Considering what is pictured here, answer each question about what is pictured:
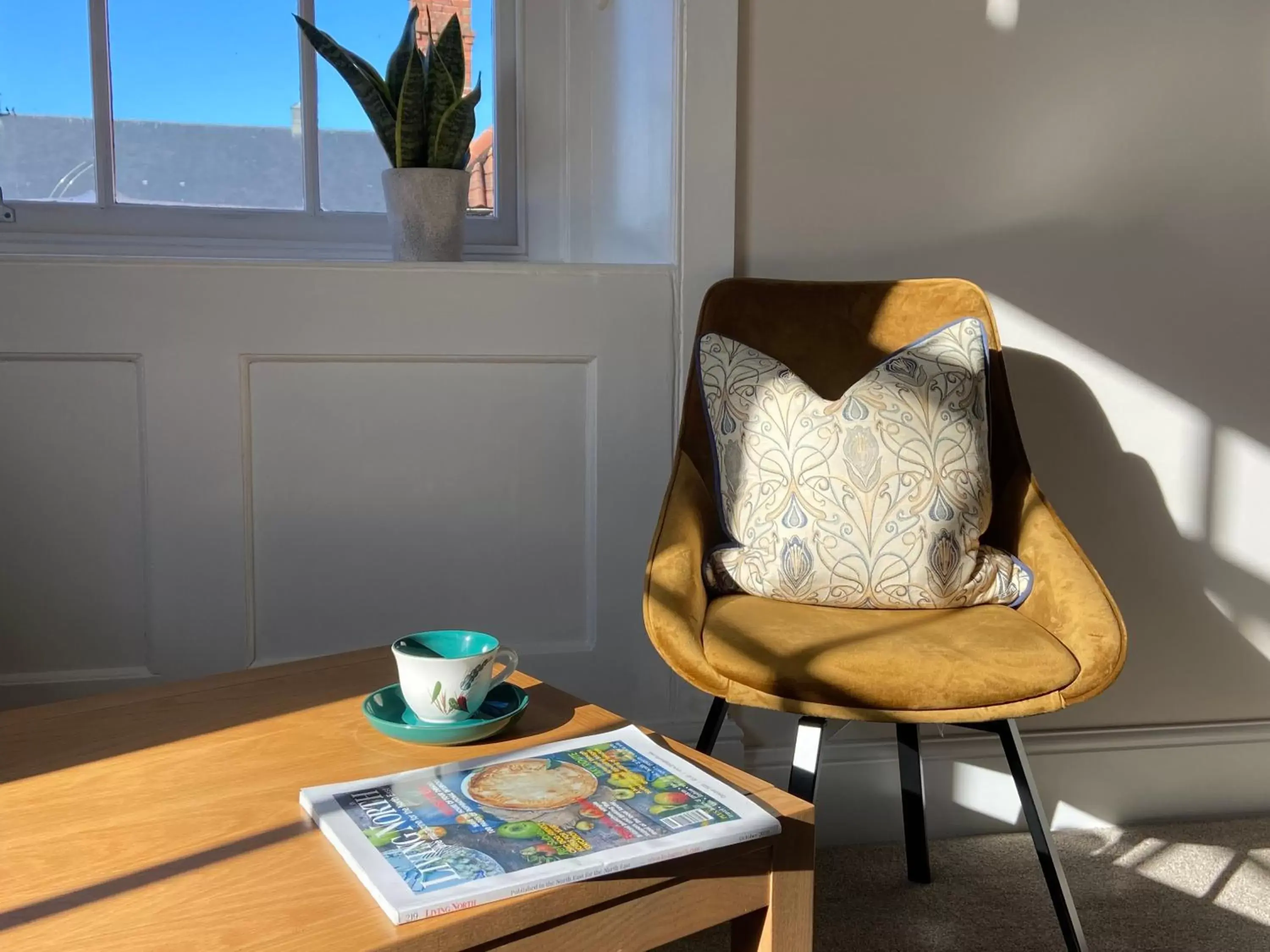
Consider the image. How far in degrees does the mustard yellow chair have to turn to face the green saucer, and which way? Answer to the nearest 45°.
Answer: approximately 45° to its right

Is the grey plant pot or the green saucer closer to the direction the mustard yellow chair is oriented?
the green saucer

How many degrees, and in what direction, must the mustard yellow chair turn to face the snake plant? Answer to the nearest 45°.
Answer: approximately 135° to its right

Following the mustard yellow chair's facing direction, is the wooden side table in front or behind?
in front

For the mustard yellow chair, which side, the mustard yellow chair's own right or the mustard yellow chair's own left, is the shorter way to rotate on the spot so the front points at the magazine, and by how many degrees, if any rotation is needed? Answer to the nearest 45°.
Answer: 0° — it already faces it

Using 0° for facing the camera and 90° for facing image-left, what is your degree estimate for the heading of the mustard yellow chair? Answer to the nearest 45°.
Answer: approximately 0°

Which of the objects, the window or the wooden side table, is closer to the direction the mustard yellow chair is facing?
the wooden side table

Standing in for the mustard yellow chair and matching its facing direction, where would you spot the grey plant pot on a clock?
The grey plant pot is roughly at 4 o'clock from the mustard yellow chair.

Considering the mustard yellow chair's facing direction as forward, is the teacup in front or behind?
in front

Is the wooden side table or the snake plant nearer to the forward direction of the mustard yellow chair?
the wooden side table
